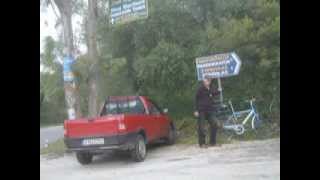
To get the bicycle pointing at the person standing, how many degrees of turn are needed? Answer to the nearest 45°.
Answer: approximately 180°

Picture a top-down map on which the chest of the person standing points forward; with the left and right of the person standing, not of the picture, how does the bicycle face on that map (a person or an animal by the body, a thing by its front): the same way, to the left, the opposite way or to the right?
to the left

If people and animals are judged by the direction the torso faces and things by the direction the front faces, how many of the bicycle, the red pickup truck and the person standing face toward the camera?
1

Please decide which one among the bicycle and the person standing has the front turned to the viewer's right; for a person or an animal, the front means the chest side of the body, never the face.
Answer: the bicycle

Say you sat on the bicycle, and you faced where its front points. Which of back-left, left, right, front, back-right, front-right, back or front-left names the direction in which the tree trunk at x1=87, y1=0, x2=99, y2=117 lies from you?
back

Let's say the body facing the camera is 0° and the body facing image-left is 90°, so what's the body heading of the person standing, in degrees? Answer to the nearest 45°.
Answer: approximately 0°

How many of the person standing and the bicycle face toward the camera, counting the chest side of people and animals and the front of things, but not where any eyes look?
1

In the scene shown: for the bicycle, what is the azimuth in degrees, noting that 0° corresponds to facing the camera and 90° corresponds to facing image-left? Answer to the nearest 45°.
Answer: approximately 270°

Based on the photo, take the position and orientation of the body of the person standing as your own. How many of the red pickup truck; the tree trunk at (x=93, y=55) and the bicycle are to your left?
1

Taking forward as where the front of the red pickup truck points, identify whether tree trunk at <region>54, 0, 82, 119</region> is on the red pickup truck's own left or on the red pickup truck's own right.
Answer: on the red pickup truck's own left

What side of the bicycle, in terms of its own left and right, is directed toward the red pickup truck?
back

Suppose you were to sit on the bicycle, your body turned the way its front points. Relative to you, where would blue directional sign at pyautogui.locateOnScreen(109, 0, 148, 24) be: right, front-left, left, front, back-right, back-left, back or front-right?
back

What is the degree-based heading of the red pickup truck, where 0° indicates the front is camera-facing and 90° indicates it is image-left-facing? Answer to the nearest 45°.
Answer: approximately 225°
